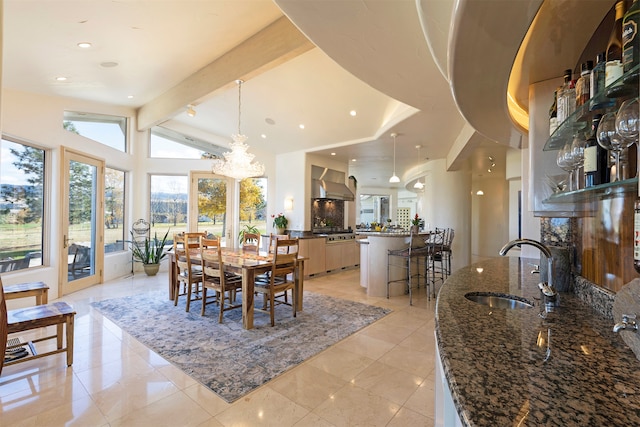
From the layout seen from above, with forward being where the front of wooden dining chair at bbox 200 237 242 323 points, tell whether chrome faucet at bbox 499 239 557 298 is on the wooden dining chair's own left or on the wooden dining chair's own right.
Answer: on the wooden dining chair's own right

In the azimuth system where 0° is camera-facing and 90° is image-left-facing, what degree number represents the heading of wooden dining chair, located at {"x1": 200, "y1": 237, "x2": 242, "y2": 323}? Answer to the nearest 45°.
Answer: approximately 225°

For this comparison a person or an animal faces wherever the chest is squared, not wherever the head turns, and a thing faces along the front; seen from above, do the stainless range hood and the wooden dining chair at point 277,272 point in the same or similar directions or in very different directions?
very different directions

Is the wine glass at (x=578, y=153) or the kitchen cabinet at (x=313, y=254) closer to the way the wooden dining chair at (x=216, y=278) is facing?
the kitchen cabinet

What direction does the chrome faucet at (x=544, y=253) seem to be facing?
to the viewer's left

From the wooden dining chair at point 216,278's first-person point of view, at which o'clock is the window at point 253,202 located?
The window is roughly at 11 o'clock from the wooden dining chair.

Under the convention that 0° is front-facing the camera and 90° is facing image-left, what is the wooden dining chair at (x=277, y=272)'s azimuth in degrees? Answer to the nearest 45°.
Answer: approximately 135°

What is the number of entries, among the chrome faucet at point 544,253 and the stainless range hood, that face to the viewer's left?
1

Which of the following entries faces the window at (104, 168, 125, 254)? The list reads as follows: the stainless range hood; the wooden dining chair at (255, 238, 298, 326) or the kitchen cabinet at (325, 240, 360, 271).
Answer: the wooden dining chair

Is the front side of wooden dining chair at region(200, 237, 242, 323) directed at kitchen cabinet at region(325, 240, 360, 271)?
yes

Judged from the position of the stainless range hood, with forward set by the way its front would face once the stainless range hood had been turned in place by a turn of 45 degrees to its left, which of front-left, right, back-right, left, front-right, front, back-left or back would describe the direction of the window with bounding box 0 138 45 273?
back-right
